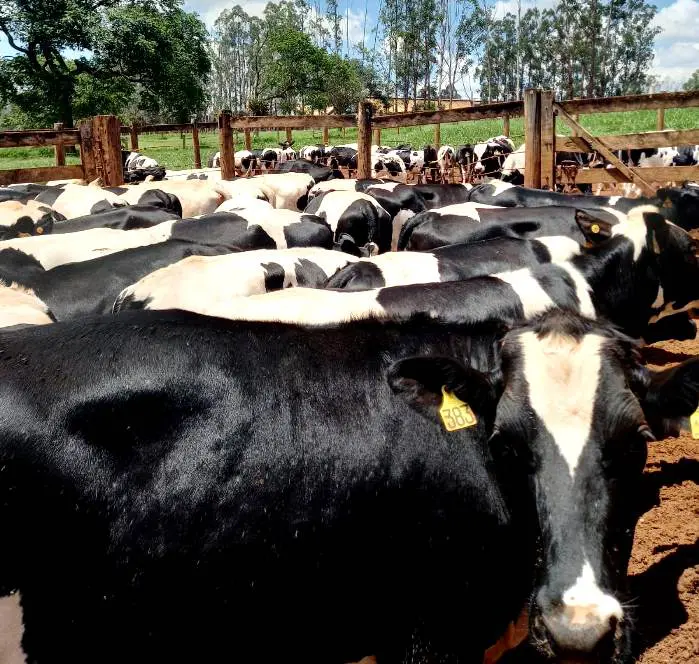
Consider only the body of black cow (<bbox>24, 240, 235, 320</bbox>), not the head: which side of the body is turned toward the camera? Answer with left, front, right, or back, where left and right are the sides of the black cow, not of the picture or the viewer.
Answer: right

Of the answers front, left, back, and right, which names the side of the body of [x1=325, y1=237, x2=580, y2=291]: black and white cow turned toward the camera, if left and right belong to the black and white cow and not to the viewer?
right

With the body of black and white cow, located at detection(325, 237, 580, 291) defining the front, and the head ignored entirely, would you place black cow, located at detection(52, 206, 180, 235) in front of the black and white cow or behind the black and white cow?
behind

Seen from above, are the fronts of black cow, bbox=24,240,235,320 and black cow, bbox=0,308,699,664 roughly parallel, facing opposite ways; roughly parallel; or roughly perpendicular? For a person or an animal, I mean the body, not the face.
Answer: roughly parallel

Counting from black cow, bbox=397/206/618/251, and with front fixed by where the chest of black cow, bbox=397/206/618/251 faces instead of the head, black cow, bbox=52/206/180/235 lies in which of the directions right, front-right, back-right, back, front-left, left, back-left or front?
back

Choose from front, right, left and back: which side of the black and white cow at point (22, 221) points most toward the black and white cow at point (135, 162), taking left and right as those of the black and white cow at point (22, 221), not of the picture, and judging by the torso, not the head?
left

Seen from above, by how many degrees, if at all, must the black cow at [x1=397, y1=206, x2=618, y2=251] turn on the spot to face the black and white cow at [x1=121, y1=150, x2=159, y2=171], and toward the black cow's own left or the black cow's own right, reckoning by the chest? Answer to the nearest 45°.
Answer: approximately 135° to the black cow's own left

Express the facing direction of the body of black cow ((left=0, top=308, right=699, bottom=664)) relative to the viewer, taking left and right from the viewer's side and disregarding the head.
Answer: facing to the right of the viewer

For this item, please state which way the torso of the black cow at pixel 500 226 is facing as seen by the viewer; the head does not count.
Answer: to the viewer's right

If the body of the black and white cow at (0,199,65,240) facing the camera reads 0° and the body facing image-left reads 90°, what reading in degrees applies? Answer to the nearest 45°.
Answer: approximately 270°
